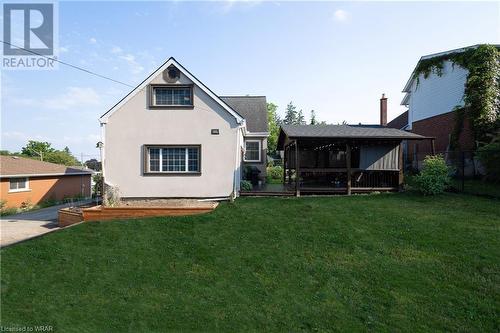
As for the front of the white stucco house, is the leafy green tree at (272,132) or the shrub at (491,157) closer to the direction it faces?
the shrub

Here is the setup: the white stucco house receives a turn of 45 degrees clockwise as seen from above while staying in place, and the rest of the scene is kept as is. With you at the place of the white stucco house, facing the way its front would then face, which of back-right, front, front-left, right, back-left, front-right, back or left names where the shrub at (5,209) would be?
right

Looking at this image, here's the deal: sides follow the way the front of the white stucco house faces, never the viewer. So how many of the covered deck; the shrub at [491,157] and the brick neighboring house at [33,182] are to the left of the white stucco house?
2

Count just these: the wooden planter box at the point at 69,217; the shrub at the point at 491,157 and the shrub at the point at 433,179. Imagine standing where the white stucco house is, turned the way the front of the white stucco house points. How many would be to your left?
2

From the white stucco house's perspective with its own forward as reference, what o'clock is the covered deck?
The covered deck is roughly at 9 o'clock from the white stucco house.

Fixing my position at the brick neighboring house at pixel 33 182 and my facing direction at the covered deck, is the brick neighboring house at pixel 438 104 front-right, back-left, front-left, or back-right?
front-left

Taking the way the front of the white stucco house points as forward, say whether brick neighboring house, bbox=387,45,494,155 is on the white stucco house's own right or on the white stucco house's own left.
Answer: on the white stucco house's own left

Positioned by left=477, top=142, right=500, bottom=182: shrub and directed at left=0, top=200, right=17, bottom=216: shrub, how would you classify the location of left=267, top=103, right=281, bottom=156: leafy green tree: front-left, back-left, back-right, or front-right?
front-right

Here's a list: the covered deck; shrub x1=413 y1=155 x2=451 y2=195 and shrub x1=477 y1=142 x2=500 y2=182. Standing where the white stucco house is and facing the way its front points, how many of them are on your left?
3

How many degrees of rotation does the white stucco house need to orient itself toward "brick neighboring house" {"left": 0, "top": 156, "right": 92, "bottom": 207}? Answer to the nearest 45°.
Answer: approximately 135° to its right

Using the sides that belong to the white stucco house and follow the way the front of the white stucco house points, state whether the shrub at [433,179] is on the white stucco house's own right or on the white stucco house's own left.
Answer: on the white stucco house's own left

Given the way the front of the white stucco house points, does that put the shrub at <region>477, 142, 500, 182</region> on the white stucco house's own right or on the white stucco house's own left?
on the white stucco house's own left

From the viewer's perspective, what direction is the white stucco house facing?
toward the camera
